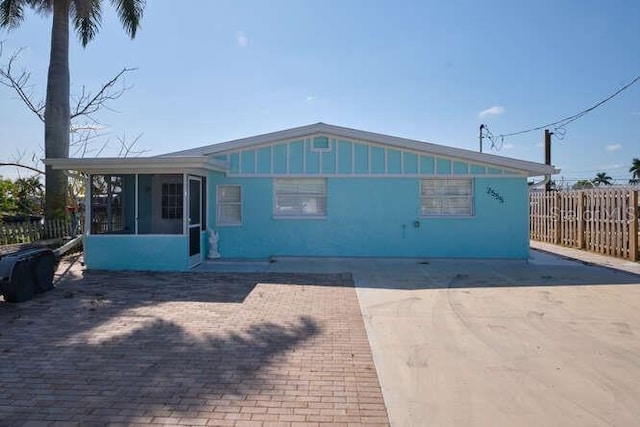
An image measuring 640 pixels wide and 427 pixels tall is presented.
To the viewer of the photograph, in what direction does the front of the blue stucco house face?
facing the viewer

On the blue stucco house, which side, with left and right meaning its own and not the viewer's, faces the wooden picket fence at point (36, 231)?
right

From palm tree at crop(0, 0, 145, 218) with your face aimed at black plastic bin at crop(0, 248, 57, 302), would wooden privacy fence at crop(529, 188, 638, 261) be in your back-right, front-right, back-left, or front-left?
front-left

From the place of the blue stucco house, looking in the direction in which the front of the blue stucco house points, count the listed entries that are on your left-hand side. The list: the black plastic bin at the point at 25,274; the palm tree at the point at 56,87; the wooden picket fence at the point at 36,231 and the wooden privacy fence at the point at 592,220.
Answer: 1

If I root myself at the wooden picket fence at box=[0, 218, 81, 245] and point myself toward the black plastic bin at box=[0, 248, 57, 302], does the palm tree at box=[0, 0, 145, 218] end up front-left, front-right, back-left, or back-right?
back-left

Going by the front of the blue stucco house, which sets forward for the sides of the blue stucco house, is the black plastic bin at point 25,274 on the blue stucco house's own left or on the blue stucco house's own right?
on the blue stucco house's own right

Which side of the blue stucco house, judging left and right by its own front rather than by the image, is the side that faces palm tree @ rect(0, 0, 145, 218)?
right

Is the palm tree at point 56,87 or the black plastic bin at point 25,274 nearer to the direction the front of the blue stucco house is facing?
the black plastic bin

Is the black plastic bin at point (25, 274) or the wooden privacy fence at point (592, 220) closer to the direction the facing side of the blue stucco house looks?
the black plastic bin

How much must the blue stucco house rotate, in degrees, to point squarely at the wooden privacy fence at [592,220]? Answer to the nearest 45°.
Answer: approximately 90° to its left
